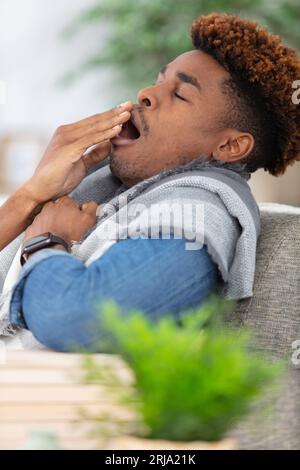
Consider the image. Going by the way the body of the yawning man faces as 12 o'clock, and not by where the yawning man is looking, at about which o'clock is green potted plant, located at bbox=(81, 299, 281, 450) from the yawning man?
The green potted plant is roughly at 9 o'clock from the yawning man.

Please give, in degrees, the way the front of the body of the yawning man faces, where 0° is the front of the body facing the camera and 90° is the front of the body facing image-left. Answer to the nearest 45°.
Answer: approximately 90°

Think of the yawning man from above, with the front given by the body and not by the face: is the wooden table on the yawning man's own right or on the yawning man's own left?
on the yawning man's own left

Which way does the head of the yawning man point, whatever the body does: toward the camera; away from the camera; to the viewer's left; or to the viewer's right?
to the viewer's left
